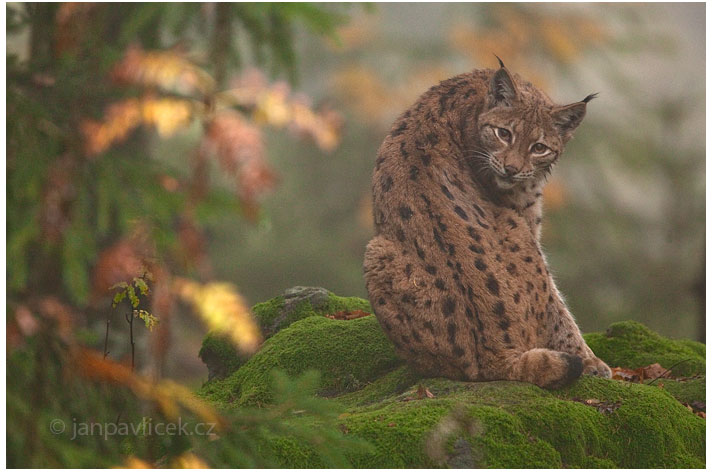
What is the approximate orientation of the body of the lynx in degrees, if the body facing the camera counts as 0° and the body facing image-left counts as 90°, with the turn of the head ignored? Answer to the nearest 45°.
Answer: approximately 225°

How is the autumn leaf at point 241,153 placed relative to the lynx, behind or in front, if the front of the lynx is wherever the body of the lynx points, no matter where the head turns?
behind

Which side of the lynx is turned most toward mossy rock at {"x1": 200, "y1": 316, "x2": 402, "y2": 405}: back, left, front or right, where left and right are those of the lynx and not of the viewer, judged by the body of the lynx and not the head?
left

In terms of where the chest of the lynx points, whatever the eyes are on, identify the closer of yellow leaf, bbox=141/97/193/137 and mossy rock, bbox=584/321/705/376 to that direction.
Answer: the mossy rock

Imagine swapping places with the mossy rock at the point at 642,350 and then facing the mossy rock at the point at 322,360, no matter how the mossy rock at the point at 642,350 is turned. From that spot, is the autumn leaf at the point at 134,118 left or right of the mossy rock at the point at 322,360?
left

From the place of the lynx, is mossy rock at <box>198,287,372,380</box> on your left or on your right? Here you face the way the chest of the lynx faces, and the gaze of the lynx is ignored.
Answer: on your left

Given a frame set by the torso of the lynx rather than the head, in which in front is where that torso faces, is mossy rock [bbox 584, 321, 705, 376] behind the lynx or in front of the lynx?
in front

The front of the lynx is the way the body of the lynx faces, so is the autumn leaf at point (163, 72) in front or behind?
behind

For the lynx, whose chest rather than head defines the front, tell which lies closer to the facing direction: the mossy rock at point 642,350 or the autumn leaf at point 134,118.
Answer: the mossy rock
